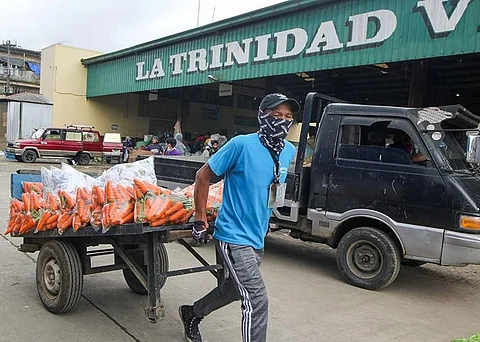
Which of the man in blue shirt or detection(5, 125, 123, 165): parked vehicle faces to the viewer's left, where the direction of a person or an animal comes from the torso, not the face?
the parked vehicle

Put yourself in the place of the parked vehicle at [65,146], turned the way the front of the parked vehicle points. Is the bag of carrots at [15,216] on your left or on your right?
on your left

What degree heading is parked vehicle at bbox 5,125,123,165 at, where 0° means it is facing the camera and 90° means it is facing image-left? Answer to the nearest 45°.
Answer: approximately 90°

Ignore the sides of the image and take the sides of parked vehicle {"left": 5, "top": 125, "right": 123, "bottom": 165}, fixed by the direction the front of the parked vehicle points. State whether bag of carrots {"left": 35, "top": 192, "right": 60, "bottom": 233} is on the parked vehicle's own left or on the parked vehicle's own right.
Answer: on the parked vehicle's own left

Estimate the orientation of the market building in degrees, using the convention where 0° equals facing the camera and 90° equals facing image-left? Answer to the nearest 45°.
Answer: approximately 45°

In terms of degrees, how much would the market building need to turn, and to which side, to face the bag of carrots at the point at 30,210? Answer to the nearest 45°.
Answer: approximately 45° to its left

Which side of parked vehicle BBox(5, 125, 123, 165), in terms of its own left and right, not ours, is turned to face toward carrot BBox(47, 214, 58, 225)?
left

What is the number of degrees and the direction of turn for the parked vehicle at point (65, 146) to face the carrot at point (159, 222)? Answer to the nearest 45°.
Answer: approximately 90° to its left

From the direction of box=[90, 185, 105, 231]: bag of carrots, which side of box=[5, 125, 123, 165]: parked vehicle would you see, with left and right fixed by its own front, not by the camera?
left

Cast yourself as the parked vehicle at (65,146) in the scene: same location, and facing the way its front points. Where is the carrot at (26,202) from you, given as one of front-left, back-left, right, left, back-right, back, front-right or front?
left

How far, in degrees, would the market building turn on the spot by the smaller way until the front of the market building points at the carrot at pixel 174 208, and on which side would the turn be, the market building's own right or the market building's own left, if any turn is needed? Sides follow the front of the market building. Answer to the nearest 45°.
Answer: approximately 45° to the market building's own left

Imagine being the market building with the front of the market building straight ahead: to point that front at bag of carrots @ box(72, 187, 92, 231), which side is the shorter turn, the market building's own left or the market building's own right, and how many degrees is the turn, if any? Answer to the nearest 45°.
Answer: approximately 45° to the market building's own left
